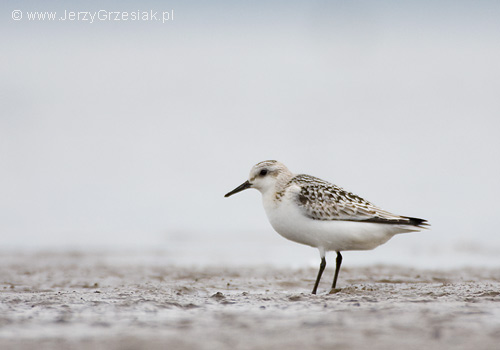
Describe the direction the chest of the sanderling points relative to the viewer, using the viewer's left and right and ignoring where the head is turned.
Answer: facing to the left of the viewer
